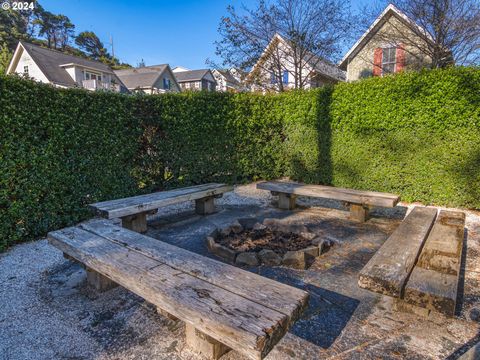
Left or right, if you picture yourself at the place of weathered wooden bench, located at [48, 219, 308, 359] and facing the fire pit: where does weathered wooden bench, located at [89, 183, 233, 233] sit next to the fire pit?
left
